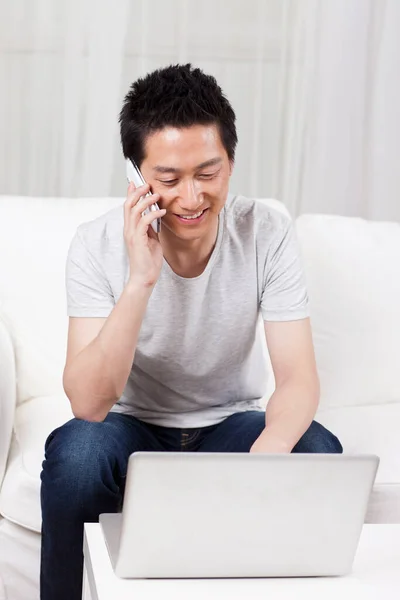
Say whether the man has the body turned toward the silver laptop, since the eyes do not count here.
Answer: yes

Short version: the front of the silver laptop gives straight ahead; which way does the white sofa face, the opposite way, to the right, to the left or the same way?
the opposite way

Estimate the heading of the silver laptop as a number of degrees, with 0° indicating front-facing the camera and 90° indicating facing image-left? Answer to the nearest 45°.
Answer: approximately 180°

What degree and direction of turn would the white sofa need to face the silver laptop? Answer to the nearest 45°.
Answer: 0° — it already faces it

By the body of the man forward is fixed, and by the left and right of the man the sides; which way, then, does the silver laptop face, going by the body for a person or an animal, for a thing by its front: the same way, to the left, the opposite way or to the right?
the opposite way

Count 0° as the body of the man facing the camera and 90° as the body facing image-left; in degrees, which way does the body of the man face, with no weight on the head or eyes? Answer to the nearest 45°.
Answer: approximately 0°

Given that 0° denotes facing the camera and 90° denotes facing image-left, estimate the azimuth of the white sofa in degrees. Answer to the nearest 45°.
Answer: approximately 0°
